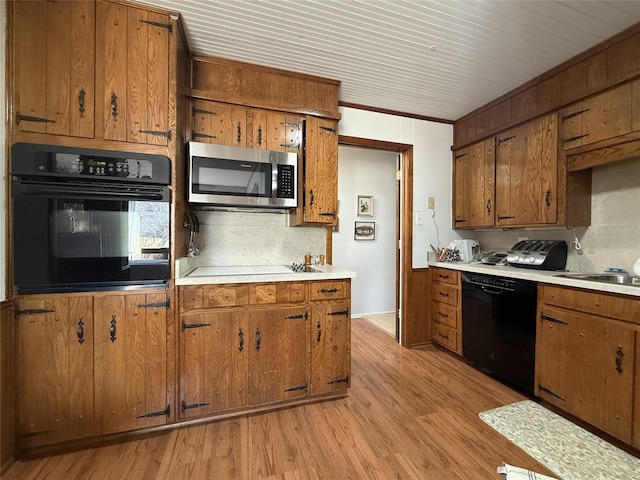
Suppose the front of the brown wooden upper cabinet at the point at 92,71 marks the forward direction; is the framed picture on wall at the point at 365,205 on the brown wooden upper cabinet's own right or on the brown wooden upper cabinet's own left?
on the brown wooden upper cabinet's own left

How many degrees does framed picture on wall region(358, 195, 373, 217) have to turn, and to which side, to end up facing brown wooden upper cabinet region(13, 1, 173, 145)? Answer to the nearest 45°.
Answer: approximately 45° to its right

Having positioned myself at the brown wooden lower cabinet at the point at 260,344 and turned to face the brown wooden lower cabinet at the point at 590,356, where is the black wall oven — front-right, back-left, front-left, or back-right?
back-right

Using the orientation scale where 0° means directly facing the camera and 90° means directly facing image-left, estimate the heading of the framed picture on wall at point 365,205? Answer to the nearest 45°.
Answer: approximately 0°

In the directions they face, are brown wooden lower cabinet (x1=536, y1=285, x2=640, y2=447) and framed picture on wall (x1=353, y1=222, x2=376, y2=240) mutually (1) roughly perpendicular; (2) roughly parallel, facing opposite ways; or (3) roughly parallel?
roughly perpendicular

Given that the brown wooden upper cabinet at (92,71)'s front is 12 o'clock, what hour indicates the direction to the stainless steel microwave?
The stainless steel microwave is roughly at 9 o'clock from the brown wooden upper cabinet.

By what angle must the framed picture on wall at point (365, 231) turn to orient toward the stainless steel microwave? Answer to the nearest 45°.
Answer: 0° — it already faces it

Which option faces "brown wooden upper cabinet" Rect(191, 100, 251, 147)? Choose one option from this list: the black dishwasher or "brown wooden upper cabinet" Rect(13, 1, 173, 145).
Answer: the black dishwasher

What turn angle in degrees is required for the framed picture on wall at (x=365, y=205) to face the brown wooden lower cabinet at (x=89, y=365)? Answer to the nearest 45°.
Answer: approximately 45° to its right

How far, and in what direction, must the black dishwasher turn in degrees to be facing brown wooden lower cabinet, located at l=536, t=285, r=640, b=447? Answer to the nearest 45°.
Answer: approximately 90° to its left
